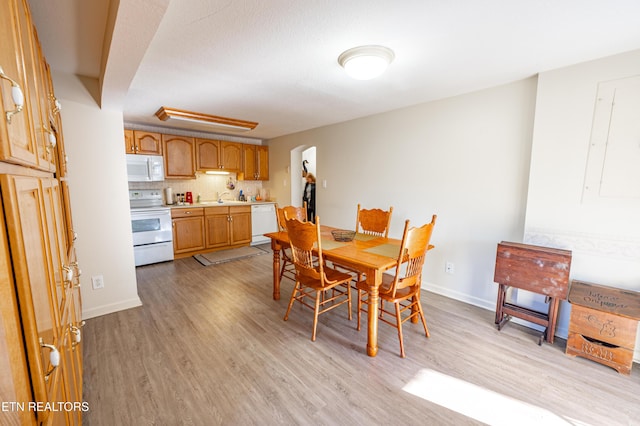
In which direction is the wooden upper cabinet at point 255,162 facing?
toward the camera

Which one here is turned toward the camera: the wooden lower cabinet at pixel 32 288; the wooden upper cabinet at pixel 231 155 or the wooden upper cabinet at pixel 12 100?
the wooden upper cabinet at pixel 231 155

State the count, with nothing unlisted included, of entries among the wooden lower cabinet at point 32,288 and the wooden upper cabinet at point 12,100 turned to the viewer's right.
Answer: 2

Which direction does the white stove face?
toward the camera

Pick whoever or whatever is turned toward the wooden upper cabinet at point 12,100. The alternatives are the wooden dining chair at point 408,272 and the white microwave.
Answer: the white microwave

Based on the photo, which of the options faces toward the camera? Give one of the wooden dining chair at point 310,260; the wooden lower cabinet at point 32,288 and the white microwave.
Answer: the white microwave

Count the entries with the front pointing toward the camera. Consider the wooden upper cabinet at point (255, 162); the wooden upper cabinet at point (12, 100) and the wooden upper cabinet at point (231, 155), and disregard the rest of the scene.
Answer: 2

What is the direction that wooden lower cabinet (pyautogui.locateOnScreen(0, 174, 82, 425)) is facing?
to the viewer's right

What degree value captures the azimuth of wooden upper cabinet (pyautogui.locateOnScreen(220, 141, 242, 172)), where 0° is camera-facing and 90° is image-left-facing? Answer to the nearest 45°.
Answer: approximately 0°

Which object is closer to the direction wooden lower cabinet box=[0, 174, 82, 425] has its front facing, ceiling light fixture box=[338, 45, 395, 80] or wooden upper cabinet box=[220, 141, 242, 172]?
the ceiling light fixture

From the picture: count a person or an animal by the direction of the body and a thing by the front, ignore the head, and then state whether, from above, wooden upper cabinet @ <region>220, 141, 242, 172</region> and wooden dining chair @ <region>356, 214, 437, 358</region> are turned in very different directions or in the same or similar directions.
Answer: very different directions

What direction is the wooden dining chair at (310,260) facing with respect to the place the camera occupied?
facing away from the viewer and to the right of the viewer

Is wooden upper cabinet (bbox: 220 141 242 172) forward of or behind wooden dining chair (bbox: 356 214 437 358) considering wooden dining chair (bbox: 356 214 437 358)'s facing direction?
forward

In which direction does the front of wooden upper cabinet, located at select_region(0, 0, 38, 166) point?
to the viewer's right

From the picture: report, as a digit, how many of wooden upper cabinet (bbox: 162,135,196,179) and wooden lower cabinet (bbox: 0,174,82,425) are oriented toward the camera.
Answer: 1

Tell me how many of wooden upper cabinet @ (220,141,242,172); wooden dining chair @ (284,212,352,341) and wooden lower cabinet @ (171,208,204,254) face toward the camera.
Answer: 2
